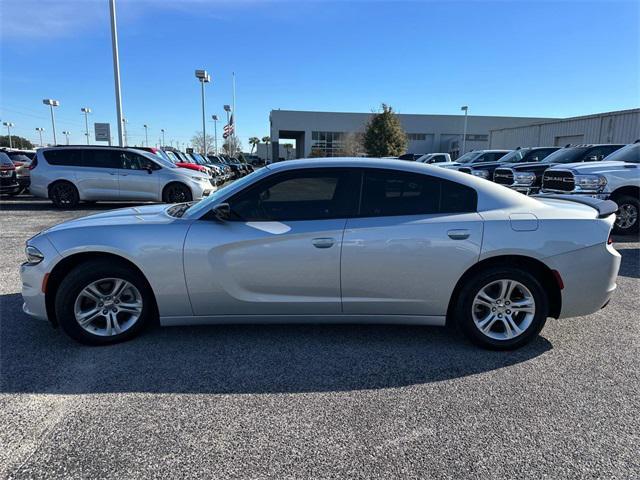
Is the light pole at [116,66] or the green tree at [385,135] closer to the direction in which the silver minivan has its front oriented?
the green tree

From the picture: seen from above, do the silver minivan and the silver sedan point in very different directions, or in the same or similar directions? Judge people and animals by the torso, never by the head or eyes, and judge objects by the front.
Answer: very different directions

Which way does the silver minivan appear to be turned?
to the viewer's right

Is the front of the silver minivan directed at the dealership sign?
no

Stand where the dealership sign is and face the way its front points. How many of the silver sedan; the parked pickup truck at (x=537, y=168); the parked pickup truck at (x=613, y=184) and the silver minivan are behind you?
0

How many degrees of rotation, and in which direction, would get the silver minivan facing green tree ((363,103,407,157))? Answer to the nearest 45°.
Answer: approximately 45° to its left

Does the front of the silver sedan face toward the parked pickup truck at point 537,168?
no

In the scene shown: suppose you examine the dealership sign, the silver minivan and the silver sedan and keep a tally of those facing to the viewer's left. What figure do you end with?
1

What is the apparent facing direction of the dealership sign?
toward the camera

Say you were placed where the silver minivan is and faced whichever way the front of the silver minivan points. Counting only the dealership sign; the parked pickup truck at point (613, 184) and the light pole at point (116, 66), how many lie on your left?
2

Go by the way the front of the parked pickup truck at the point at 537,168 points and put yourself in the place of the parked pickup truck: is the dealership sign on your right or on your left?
on your right

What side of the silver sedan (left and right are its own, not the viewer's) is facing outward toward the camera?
left

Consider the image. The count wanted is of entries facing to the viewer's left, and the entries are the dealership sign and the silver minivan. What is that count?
0

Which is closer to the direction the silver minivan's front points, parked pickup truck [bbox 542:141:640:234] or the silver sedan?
the parked pickup truck

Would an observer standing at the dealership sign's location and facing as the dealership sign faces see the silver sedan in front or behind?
in front

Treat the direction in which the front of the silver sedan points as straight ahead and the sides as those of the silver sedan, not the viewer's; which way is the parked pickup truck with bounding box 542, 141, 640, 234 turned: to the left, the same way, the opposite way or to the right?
the same way

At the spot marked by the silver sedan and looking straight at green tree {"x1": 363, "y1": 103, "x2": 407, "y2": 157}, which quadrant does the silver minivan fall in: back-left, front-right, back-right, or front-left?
front-left

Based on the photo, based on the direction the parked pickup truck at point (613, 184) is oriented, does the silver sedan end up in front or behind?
in front

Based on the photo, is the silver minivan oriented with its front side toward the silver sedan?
no

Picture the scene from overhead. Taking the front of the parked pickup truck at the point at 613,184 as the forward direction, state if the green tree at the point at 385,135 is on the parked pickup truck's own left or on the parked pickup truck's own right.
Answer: on the parked pickup truck's own right

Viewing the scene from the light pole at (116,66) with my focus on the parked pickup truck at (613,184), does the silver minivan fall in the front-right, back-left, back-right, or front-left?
front-right

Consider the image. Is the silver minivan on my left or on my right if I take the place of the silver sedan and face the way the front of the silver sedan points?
on my right

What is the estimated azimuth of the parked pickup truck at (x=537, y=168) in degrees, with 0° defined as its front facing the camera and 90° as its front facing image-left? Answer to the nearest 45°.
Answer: approximately 45°
